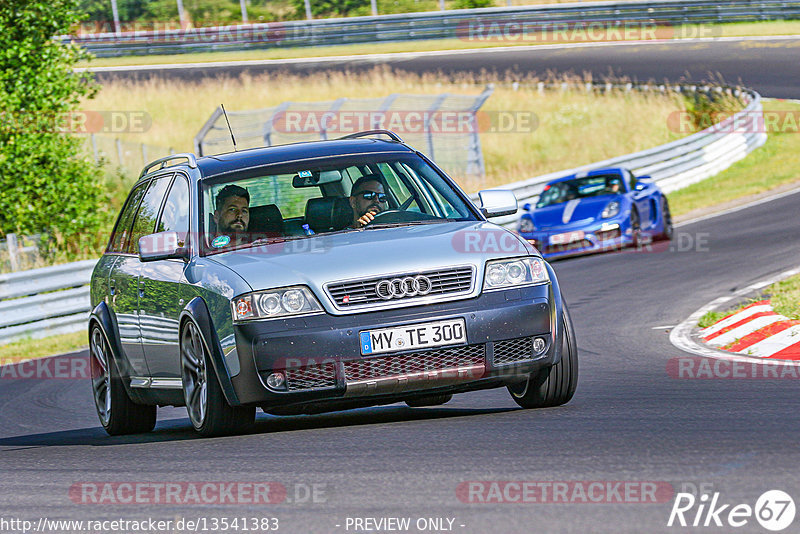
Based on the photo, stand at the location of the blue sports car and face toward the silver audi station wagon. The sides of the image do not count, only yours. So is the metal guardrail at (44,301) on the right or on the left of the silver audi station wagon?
right

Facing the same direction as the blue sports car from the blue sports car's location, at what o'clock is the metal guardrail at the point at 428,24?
The metal guardrail is roughly at 4 o'clock from the blue sports car.

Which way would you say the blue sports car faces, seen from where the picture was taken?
facing the viewer and to the left of the viewer

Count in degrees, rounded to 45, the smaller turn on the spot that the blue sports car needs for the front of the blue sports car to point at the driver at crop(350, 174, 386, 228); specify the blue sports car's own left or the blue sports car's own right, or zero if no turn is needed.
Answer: approximately 45° to the blue sports car's own left

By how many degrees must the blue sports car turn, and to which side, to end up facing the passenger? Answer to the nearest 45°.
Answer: approximately 45° to its left

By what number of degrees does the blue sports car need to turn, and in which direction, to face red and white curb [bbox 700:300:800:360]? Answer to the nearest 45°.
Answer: approximately 45° to its left

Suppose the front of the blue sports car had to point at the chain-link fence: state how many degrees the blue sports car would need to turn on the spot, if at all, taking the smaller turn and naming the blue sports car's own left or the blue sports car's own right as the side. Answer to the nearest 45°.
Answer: approximately 90° to the blue sports car's own right

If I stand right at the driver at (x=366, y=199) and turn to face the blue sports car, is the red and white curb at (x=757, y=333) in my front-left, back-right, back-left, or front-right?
front-right

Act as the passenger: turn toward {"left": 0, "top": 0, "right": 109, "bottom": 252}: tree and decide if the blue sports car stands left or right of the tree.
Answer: right

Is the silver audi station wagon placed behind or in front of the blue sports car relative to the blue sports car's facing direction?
in front

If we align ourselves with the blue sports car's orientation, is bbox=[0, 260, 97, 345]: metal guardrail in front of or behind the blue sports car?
in front
